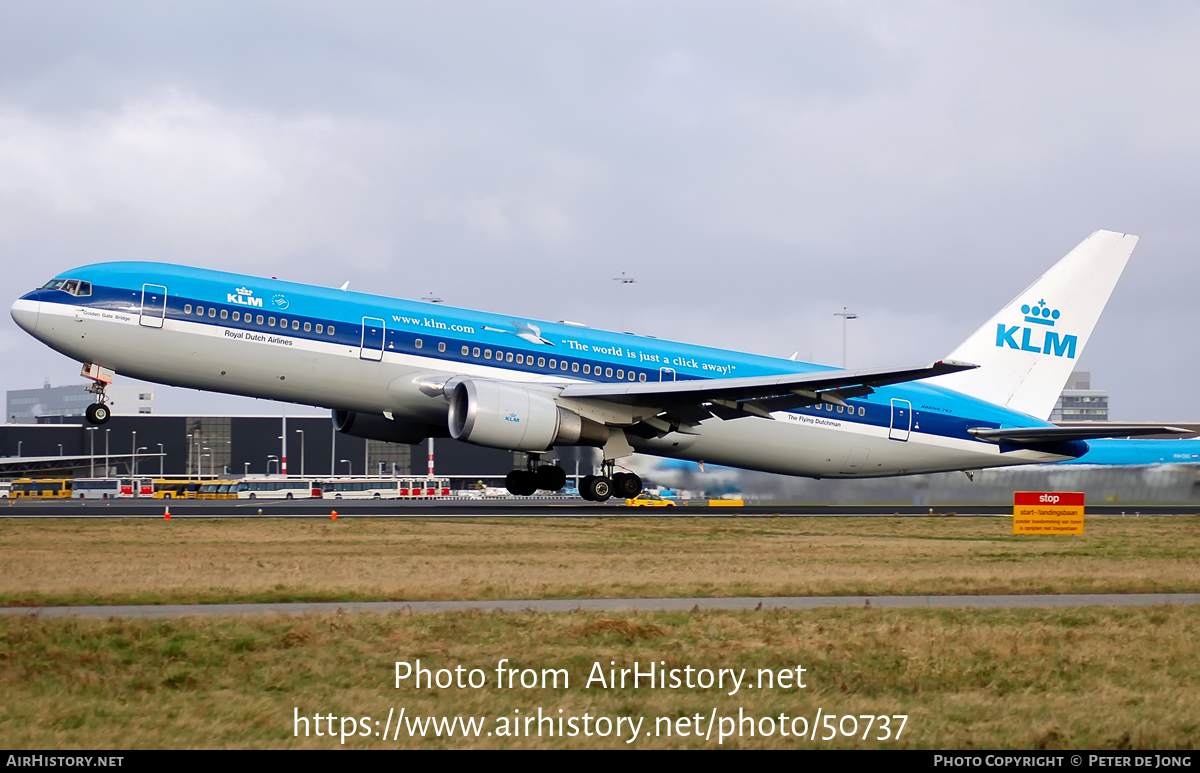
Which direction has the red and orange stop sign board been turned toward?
toward the camera
